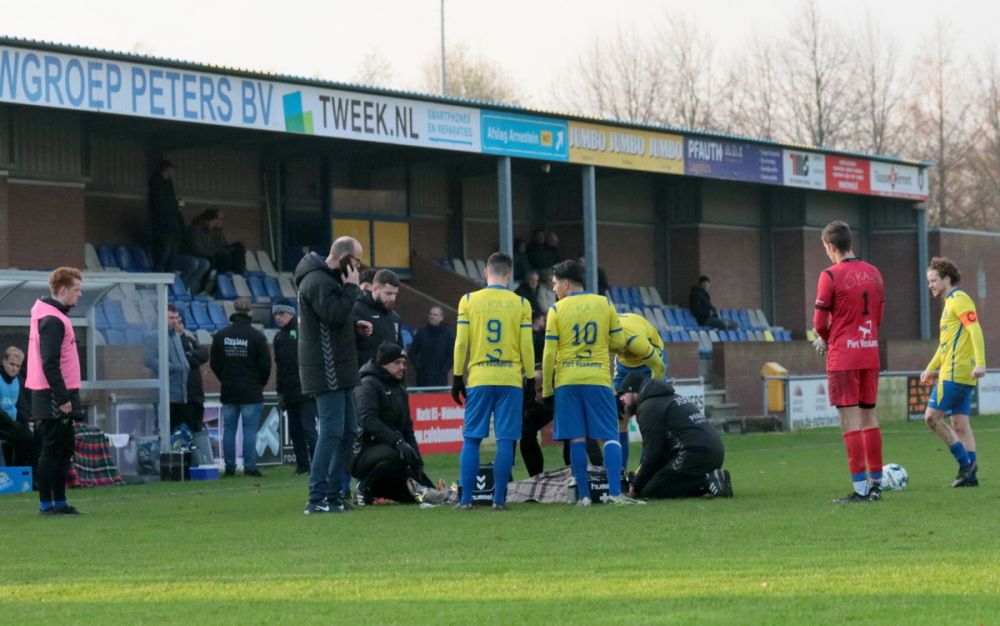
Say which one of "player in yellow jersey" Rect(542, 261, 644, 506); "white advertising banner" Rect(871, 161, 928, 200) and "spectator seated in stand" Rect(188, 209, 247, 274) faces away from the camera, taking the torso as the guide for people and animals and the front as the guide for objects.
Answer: the player in yellow jersey

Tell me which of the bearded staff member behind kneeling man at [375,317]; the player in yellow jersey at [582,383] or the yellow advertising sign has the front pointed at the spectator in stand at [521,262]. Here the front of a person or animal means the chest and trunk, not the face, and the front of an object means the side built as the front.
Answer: the player in yellow jersey

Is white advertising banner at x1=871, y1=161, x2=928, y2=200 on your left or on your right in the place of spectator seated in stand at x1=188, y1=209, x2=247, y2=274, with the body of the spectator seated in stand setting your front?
on your left

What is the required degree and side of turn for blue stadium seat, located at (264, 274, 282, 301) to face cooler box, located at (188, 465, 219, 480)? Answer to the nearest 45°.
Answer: approximately 45° to its right

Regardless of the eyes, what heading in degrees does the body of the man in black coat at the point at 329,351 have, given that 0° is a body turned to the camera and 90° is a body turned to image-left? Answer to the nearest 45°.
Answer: approximately 270°

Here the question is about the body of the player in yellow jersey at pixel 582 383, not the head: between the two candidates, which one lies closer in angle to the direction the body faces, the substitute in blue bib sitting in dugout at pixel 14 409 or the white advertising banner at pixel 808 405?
the white advertising banner

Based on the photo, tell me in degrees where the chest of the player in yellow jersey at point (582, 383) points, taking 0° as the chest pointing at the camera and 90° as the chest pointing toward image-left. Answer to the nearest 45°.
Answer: approximately 180°

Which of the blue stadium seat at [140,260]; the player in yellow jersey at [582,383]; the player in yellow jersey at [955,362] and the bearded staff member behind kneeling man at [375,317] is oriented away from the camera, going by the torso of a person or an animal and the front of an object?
the player in yellow jersey at [582,383]

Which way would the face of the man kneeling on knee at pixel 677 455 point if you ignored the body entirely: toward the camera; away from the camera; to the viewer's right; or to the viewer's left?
to the viewer's left

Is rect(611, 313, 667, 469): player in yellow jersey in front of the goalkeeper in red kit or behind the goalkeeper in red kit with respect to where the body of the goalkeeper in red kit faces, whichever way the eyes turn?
in front

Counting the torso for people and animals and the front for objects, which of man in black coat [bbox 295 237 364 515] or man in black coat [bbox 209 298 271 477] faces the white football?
man in black coat [bbox 295 237 364 515]

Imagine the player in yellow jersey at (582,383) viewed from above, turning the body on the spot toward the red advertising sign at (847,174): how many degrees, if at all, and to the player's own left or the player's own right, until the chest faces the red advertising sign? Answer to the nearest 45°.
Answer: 0° — they already face it

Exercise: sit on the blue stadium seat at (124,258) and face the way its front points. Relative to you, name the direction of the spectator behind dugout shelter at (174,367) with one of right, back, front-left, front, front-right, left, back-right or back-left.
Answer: front-right

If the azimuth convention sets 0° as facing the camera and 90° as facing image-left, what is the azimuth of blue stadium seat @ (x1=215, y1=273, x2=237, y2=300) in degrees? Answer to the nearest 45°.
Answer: approximately 315°

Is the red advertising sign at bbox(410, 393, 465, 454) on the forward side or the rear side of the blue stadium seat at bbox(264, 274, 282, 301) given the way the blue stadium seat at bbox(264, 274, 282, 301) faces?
on the forward side

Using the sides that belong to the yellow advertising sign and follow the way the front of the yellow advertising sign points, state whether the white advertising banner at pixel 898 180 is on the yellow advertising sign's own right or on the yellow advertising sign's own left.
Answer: on the yellow advertising sign's own left
